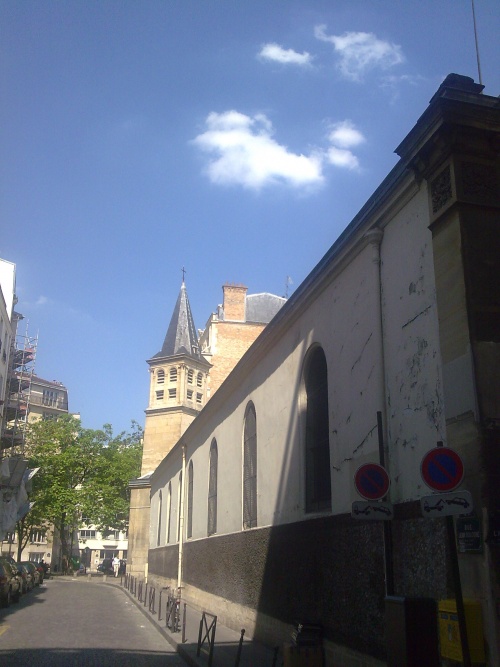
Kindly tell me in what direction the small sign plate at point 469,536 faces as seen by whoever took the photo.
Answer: facing the viewer

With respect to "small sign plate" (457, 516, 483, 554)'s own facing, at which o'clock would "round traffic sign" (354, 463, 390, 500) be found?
The round traffic sign is roughly at 4 o'clock from the small sign plate.

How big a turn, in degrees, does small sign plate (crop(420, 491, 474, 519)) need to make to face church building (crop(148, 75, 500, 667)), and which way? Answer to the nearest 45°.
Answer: approximately 180°

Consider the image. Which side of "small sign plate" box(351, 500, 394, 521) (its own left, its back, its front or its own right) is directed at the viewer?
front

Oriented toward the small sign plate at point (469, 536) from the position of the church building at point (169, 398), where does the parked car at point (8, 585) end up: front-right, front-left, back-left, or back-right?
front-right

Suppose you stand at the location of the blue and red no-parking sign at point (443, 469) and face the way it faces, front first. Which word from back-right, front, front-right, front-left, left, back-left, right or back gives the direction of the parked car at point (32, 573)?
back-right

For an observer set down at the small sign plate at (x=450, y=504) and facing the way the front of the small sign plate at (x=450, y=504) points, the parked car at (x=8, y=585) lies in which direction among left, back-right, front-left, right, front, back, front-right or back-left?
back-right

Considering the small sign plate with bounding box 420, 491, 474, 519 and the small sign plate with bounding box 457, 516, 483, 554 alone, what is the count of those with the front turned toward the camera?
2

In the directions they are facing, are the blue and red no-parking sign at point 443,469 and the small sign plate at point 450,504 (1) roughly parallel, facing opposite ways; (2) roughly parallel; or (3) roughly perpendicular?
roughly parallel

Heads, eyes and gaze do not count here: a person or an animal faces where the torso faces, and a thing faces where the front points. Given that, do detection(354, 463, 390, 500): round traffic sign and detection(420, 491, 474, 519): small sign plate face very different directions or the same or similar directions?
same or similar directions

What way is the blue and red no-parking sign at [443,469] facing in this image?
toward the camera
